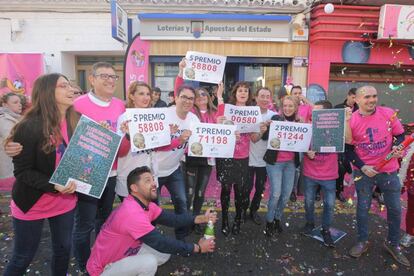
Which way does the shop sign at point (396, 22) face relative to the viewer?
toward the camera

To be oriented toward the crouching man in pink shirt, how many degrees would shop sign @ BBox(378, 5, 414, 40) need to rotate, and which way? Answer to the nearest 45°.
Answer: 0° — it already faces them

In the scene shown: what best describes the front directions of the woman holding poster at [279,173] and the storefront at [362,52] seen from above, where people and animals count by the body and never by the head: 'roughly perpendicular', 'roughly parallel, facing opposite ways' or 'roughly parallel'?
roughly parallel

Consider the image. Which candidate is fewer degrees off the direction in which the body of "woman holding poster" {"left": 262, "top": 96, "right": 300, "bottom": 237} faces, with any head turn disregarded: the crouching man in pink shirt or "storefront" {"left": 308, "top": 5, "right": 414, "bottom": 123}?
the crouching man in pink shirt

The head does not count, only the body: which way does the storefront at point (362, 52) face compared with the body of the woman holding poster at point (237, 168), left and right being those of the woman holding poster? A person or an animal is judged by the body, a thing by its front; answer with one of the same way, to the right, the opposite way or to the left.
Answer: the same way

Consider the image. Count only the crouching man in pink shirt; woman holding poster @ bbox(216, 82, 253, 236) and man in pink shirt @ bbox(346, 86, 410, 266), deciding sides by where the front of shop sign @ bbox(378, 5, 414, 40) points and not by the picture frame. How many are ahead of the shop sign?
3

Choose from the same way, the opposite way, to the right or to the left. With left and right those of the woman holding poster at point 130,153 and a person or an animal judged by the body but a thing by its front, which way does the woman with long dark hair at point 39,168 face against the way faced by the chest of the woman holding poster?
the same way

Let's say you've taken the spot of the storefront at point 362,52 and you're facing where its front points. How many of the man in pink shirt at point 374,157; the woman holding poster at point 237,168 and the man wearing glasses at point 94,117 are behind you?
0

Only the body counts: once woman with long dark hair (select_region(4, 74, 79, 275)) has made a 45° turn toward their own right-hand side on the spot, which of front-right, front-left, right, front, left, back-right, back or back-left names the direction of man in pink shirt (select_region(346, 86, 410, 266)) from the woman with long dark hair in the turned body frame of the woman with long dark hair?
left

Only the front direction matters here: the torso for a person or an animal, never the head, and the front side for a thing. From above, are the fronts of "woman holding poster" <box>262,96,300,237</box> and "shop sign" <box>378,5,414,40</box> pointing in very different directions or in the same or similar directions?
same or similar directions

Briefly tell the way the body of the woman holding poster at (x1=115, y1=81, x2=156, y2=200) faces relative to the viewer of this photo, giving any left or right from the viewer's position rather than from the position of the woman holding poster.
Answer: facing the viewer and to the right of the viewer

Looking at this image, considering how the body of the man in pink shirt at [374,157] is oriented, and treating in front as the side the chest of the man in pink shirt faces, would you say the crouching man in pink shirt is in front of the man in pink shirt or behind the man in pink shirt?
in front

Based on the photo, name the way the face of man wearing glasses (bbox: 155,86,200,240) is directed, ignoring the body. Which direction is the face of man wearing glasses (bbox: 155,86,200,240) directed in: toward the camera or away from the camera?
toward the camera

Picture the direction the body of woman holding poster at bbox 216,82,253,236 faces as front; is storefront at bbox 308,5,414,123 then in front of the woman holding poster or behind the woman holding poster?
behind

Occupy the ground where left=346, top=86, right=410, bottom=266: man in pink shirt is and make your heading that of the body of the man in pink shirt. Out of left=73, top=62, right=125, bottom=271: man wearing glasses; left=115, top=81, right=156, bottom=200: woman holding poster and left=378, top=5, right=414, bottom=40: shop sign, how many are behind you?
1

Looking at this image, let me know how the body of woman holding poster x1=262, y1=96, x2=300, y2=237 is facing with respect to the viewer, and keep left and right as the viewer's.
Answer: facing the viewer

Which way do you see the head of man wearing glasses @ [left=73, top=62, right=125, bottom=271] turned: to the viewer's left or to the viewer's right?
to the viewer's right

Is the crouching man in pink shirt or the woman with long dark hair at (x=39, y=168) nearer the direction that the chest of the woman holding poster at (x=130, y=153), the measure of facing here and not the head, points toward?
the crouching man in pink shirt
